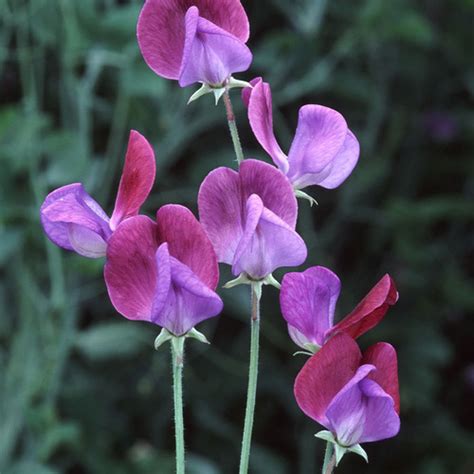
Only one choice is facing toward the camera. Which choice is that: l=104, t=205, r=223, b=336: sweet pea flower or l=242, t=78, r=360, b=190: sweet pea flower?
l=104, t=205, r=223, b=336: sweet pea flower

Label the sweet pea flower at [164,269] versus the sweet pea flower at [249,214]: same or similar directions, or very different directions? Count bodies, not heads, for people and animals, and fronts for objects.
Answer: same or similar directions

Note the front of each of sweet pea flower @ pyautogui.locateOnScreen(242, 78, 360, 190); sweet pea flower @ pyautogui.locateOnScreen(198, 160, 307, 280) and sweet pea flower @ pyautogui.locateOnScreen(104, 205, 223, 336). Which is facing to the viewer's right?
sweet pea flower @ pyautogui.locateOnScreen(242, 78, 360, 190)

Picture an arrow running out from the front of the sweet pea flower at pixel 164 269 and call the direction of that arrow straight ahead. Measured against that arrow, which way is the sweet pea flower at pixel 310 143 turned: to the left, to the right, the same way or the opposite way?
to the left

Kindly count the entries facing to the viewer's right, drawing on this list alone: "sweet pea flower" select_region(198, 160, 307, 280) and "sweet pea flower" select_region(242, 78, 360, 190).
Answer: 1

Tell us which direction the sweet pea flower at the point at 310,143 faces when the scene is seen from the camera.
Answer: facing to the right of the viewer

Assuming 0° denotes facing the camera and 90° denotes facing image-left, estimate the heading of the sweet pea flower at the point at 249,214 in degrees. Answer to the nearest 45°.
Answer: approximately 0°

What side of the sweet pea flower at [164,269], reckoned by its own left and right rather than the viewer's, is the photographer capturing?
front

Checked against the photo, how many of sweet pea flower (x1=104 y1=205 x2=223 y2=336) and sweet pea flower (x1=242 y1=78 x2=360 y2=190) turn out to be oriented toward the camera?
1
